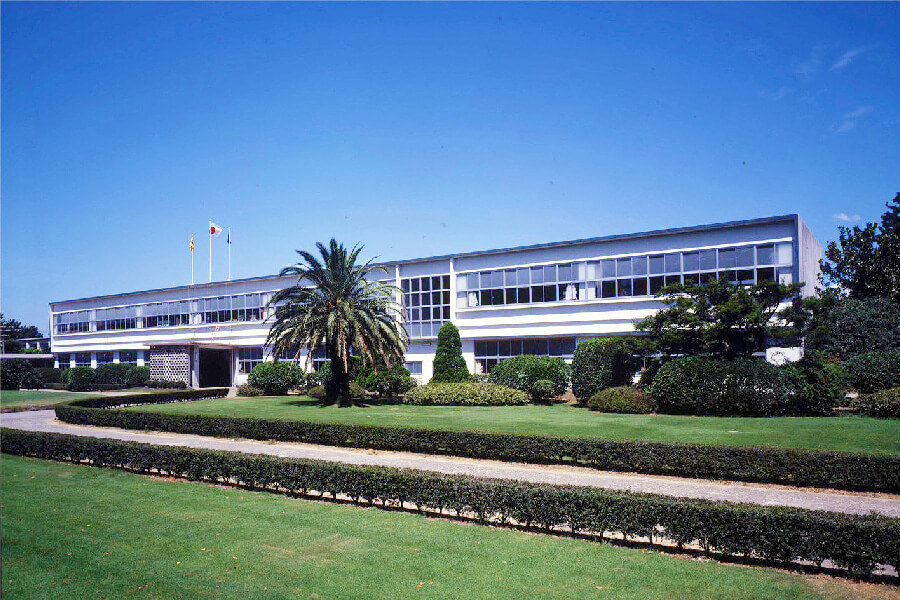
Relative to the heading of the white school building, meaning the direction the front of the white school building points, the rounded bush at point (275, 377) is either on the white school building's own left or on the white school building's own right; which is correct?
on the white school building's own right

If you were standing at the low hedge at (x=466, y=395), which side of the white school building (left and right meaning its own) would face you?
front

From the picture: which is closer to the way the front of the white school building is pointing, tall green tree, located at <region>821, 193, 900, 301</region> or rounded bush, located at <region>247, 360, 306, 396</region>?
the rounded bush

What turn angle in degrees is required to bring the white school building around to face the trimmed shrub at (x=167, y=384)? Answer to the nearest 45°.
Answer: approximately 90° to its right

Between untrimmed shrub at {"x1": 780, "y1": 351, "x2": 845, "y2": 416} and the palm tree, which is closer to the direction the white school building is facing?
the palm tree

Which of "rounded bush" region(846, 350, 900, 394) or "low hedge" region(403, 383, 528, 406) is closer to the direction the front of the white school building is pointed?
the low hedge

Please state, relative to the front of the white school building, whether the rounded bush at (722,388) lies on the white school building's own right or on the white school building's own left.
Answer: on the white school building's own left

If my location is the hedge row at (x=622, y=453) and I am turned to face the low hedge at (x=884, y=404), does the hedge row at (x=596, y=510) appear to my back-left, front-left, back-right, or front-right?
back-right

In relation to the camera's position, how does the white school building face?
facing the viewer and to the left of the viewer

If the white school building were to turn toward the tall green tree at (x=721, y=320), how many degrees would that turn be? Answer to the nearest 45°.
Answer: approximately 45° to its left

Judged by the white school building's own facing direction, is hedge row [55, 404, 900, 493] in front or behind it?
in front
